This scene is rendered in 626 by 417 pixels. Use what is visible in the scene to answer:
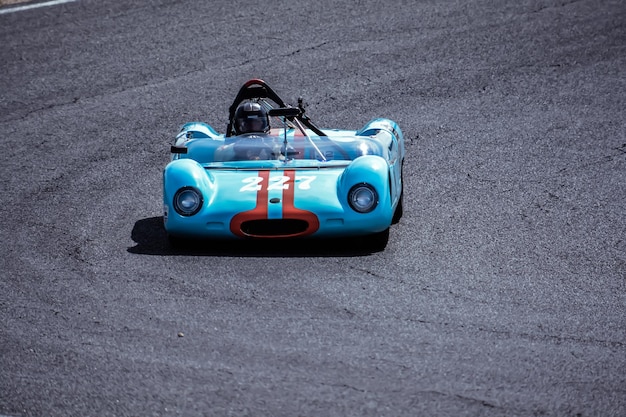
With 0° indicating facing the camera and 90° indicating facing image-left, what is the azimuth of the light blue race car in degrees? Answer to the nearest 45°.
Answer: approximately 0°

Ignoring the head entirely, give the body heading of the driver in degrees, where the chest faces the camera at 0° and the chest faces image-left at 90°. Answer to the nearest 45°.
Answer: approximately 0°
